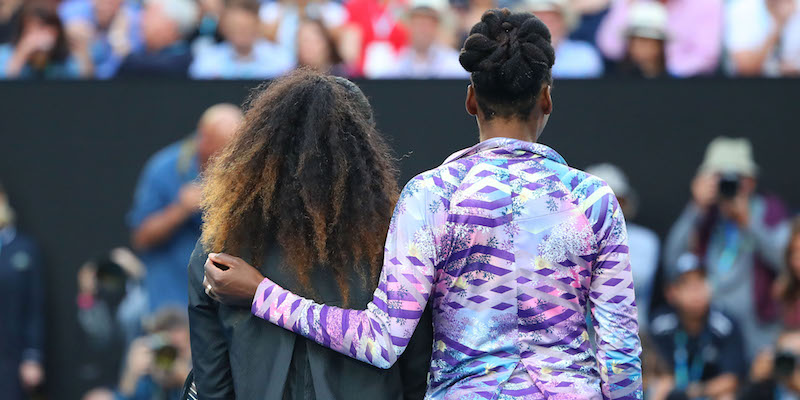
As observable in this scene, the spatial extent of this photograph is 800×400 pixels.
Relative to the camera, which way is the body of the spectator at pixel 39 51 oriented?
toward the camera

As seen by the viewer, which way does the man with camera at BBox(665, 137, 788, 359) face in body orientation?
toward the camera

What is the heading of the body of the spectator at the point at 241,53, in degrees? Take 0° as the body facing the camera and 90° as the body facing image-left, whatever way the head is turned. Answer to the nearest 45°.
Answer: approximately 0°

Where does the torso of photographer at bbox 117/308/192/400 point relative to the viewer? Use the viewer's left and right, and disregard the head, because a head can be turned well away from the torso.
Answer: facing the viewer

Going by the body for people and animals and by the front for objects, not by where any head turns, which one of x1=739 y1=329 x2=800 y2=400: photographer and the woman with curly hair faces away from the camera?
the woman with curly hair

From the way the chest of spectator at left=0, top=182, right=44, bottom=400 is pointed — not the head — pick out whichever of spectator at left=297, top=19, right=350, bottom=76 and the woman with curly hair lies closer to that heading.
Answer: the woman with curly hair

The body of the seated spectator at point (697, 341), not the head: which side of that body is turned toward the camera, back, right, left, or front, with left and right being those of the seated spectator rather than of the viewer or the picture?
front

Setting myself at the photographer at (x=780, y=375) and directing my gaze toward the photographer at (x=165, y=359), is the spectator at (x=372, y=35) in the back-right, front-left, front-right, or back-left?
front-right

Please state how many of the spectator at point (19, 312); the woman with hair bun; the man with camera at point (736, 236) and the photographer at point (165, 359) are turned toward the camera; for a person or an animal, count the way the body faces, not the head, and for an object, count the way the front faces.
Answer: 3

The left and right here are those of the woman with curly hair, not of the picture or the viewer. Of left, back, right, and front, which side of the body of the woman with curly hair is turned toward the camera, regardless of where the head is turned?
back

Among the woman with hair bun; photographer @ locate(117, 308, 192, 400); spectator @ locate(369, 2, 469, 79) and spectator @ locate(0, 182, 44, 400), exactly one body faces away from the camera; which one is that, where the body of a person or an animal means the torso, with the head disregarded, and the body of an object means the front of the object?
the woman with hair bun

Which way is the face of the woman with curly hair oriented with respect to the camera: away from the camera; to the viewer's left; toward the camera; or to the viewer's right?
away from the camera

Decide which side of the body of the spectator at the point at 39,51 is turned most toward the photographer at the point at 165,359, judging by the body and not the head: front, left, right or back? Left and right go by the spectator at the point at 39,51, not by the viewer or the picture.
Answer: front

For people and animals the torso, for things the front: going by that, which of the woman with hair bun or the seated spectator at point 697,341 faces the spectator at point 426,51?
the woman with hair bun

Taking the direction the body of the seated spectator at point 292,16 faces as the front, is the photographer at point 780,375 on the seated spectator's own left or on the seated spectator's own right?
on the seated spectator's own left
